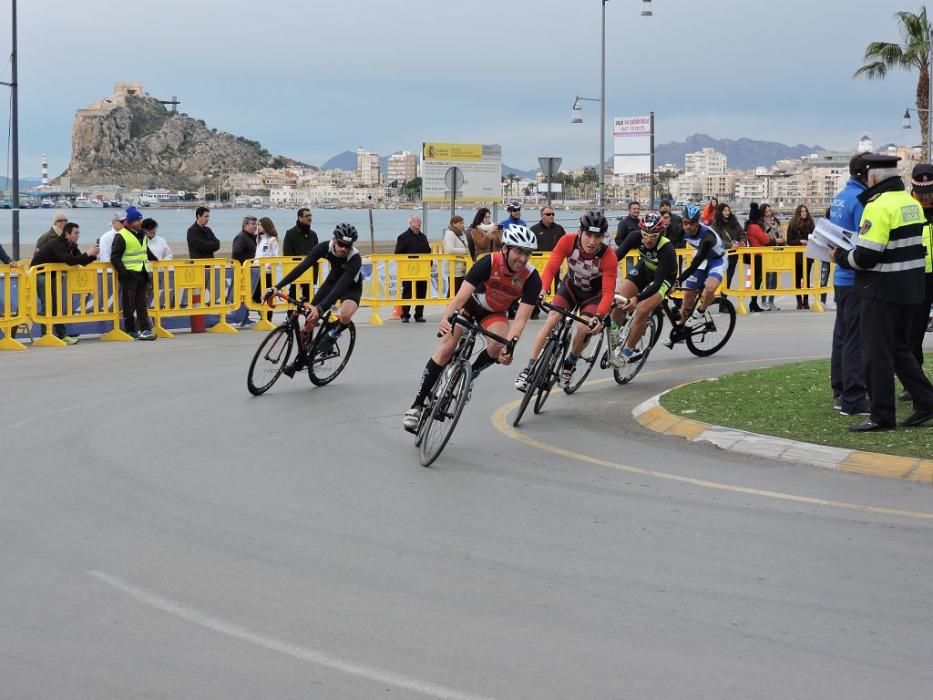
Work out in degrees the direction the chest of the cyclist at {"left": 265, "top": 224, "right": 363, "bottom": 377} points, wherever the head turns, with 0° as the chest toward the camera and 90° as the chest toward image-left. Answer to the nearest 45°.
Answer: approximately 45°

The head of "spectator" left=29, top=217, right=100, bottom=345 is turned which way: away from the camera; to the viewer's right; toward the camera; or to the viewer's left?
to the viewer's right

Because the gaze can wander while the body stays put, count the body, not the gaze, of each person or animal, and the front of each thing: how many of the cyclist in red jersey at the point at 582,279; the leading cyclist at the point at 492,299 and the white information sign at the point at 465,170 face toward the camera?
3

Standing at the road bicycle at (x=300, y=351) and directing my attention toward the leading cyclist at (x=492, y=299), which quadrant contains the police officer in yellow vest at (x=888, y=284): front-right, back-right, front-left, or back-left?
front-left

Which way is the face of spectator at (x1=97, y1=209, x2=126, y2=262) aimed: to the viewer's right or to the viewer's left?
to the viewer's right

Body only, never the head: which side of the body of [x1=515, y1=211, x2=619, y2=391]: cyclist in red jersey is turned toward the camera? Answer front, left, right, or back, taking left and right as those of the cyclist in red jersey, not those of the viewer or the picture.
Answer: front

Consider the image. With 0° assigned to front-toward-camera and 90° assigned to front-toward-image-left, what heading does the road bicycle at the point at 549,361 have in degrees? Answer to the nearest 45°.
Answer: approximately 45°

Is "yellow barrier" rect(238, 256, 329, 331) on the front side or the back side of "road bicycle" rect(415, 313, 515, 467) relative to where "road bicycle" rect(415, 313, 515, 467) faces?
on the back side

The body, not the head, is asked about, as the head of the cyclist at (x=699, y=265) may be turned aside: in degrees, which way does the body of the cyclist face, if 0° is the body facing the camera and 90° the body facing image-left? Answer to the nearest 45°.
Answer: approximately 45°

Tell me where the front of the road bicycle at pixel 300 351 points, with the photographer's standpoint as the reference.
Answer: facing the viewer and to the left of the viewer
